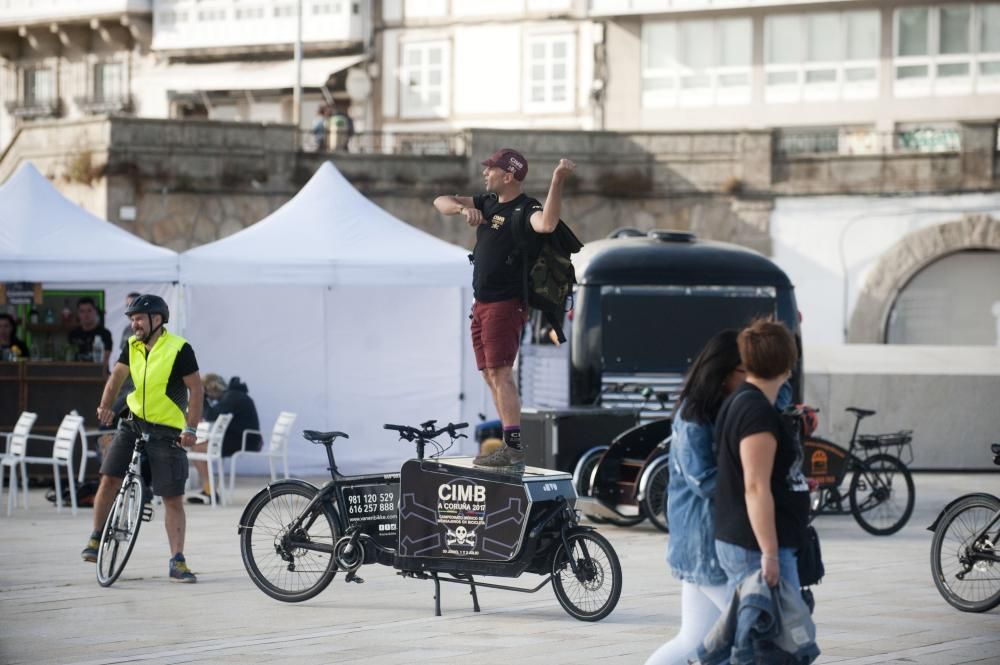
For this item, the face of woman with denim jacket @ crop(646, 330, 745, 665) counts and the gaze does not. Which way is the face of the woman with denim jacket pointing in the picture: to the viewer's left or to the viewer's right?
to the viewer's right

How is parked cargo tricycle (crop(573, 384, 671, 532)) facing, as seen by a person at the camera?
facing the viewer and to the left of the viewer

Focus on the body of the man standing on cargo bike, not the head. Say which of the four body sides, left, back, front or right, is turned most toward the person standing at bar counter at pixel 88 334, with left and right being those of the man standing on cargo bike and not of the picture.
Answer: right

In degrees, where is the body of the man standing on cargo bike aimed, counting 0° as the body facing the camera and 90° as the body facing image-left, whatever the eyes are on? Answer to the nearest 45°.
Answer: approximately 45°

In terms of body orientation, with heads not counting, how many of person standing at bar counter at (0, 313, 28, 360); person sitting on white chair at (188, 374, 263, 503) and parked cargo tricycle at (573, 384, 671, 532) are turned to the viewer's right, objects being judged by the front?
0

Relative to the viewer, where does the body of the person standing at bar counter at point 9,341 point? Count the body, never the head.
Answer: toward the camera

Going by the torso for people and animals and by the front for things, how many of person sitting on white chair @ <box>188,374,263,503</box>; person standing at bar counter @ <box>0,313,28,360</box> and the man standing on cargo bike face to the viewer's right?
0
